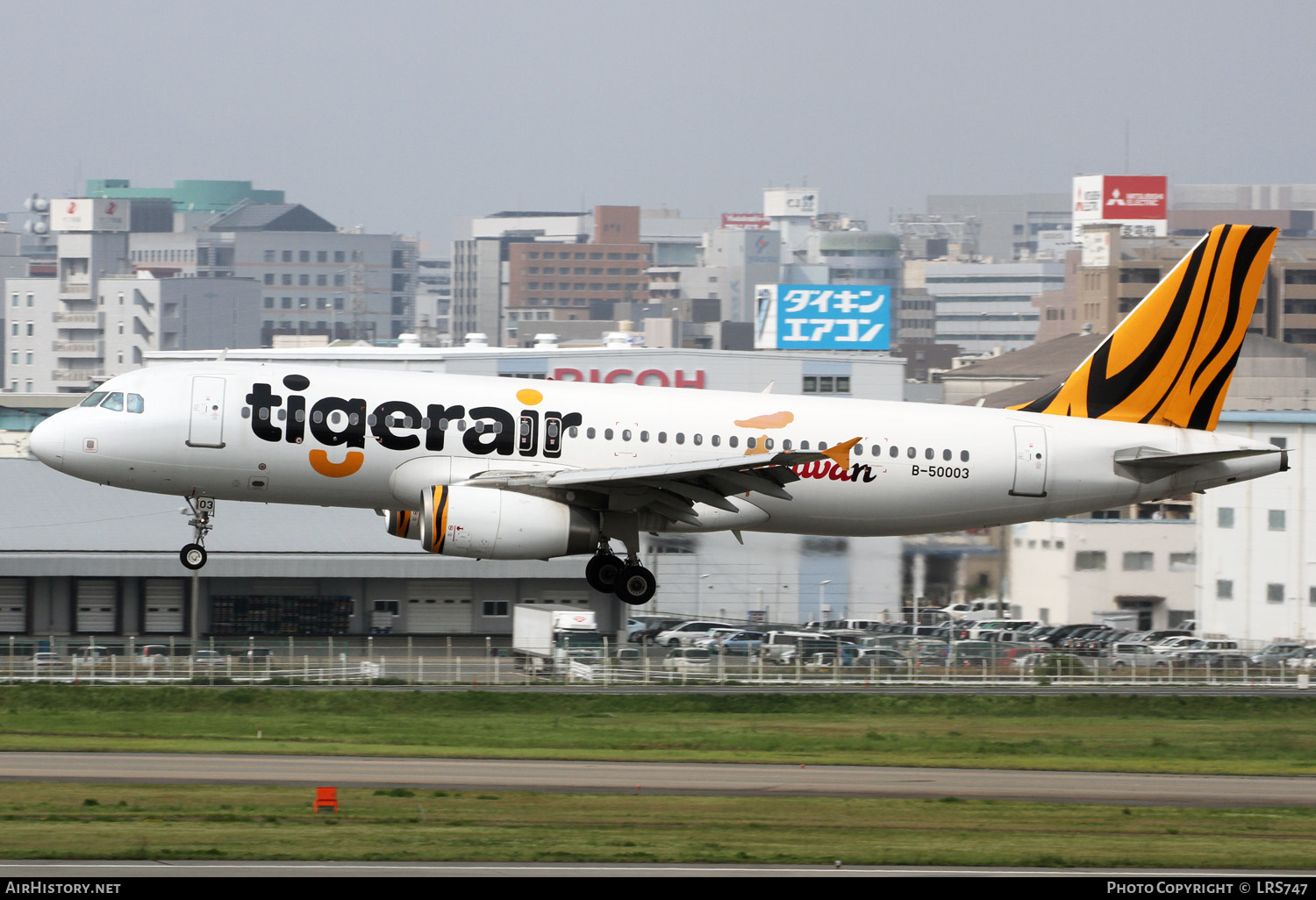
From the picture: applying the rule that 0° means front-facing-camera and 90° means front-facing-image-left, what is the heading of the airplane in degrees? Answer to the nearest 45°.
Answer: approximately 90°
